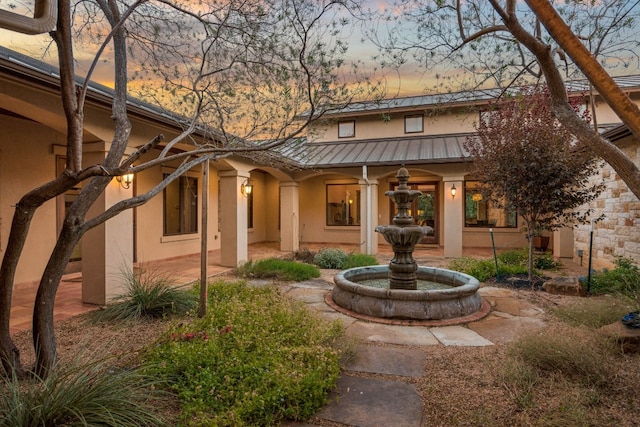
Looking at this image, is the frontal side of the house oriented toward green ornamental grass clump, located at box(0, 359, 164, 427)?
yes

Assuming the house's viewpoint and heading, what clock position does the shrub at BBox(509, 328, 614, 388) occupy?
The shrub is roughly at 11 o'clock from the house.

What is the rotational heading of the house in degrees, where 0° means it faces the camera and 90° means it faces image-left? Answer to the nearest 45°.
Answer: approximately 0°
